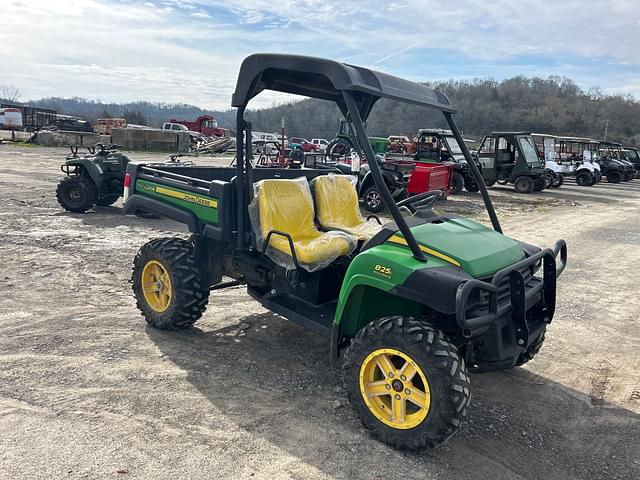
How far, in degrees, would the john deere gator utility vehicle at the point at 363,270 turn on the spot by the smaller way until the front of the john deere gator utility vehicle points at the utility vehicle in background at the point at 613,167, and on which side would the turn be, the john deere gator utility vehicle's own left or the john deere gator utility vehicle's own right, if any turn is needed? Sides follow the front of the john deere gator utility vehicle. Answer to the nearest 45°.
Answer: approximately 90° to the john deere gator utility vehicle's own left

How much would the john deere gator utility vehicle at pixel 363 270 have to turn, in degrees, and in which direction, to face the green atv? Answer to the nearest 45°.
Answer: approximately 180°

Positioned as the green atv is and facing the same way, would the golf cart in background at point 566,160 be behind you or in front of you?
behind

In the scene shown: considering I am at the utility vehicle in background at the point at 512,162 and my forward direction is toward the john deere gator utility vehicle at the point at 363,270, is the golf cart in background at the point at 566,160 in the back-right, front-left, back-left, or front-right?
back-left

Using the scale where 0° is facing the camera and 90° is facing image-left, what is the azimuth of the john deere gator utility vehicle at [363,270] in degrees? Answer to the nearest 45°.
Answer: approximately 315°

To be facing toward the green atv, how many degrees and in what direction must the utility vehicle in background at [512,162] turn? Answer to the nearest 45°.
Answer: approximately 90° to its right

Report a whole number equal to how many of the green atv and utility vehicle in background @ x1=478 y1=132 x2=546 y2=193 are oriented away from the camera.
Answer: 0

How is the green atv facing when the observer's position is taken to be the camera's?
facing the viewer and to the left of the viewer

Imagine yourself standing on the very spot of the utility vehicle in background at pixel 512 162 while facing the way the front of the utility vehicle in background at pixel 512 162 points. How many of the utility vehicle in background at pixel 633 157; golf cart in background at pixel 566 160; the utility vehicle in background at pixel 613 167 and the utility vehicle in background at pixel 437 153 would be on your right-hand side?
1
